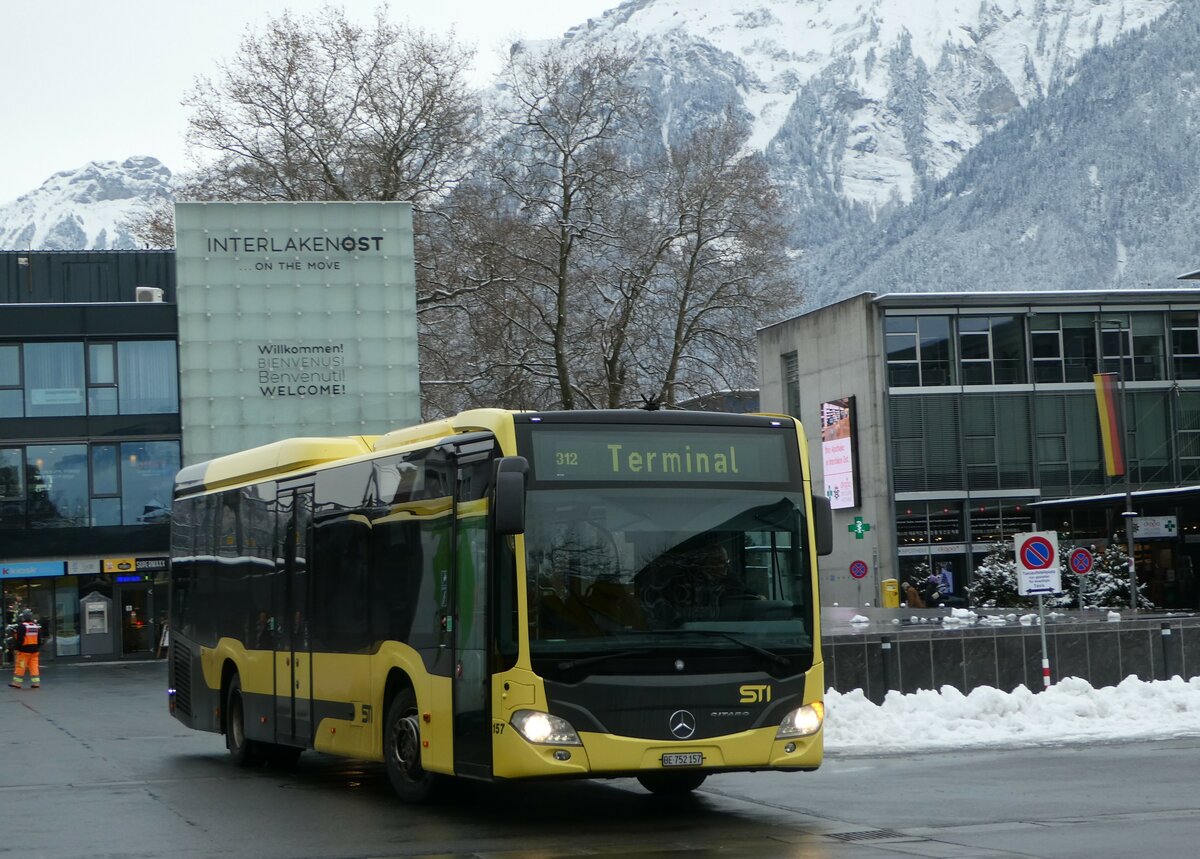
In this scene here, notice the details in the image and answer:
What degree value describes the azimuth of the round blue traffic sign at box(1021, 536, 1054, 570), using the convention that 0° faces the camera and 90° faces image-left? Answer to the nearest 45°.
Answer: approximately 0°

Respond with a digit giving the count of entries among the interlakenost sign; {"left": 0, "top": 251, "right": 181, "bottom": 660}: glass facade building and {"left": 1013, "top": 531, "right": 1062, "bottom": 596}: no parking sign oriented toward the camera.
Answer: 3

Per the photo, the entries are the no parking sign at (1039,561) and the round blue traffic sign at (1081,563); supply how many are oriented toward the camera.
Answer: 2

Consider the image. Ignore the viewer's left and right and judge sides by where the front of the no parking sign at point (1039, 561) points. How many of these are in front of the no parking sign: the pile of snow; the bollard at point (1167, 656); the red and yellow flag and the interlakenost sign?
1
